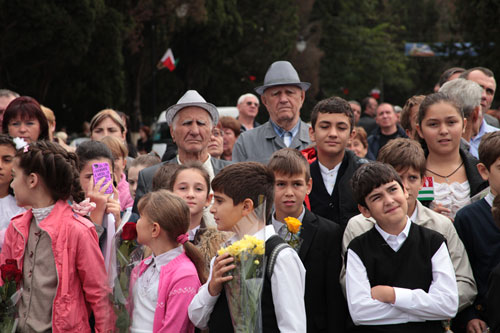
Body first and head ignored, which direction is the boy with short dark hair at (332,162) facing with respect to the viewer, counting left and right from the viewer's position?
facing the viewer

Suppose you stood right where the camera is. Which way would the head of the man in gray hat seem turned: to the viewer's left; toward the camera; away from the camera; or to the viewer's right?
toward the camera

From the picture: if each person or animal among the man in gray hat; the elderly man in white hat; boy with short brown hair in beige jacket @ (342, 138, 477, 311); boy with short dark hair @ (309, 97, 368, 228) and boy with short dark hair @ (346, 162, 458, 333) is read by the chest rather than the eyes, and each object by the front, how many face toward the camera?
5

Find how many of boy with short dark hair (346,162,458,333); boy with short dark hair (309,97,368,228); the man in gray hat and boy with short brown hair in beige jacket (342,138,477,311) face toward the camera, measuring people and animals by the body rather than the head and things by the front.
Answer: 4

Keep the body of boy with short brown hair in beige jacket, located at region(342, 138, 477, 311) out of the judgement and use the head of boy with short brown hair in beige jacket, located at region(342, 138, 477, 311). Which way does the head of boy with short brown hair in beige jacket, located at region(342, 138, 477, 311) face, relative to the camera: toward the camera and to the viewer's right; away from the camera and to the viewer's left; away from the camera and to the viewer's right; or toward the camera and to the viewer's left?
toward the camera and to the viewer's right

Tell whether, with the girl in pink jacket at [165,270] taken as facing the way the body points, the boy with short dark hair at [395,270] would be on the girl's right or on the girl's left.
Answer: on the girl's left

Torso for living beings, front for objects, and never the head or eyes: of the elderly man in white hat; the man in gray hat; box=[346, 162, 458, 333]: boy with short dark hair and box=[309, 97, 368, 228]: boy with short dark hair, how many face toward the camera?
4
